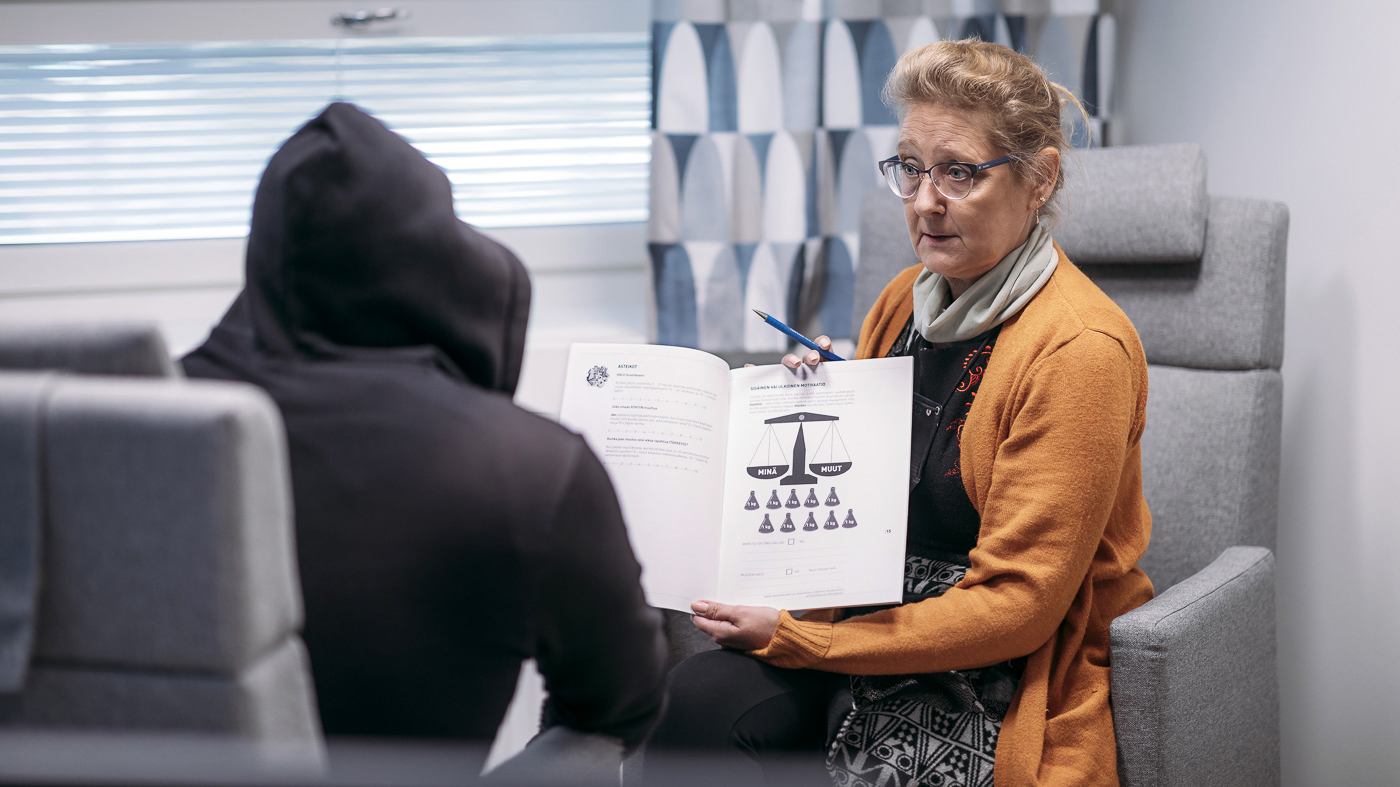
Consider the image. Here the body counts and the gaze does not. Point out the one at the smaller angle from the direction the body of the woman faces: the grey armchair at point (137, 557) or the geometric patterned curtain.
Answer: the grey armchair

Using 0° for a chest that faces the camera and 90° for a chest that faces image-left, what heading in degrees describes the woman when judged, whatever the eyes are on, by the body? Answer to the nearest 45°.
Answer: approximately 45°

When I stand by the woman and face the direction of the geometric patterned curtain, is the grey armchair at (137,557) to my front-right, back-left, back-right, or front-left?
back-left

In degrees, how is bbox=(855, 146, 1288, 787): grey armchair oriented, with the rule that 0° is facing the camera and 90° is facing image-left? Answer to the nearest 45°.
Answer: approximately 45°

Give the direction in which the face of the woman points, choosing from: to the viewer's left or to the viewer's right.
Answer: to the viewer's left

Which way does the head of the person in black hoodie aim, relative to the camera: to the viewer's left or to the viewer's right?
to the viewer's right

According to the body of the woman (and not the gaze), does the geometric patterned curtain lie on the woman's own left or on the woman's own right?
on the woman's own right
